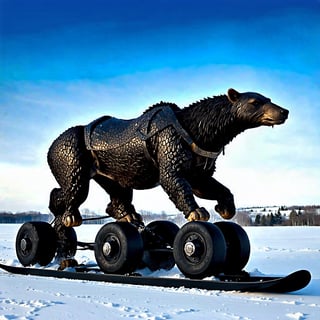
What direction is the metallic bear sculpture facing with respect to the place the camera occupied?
facing to the right of the viewer
